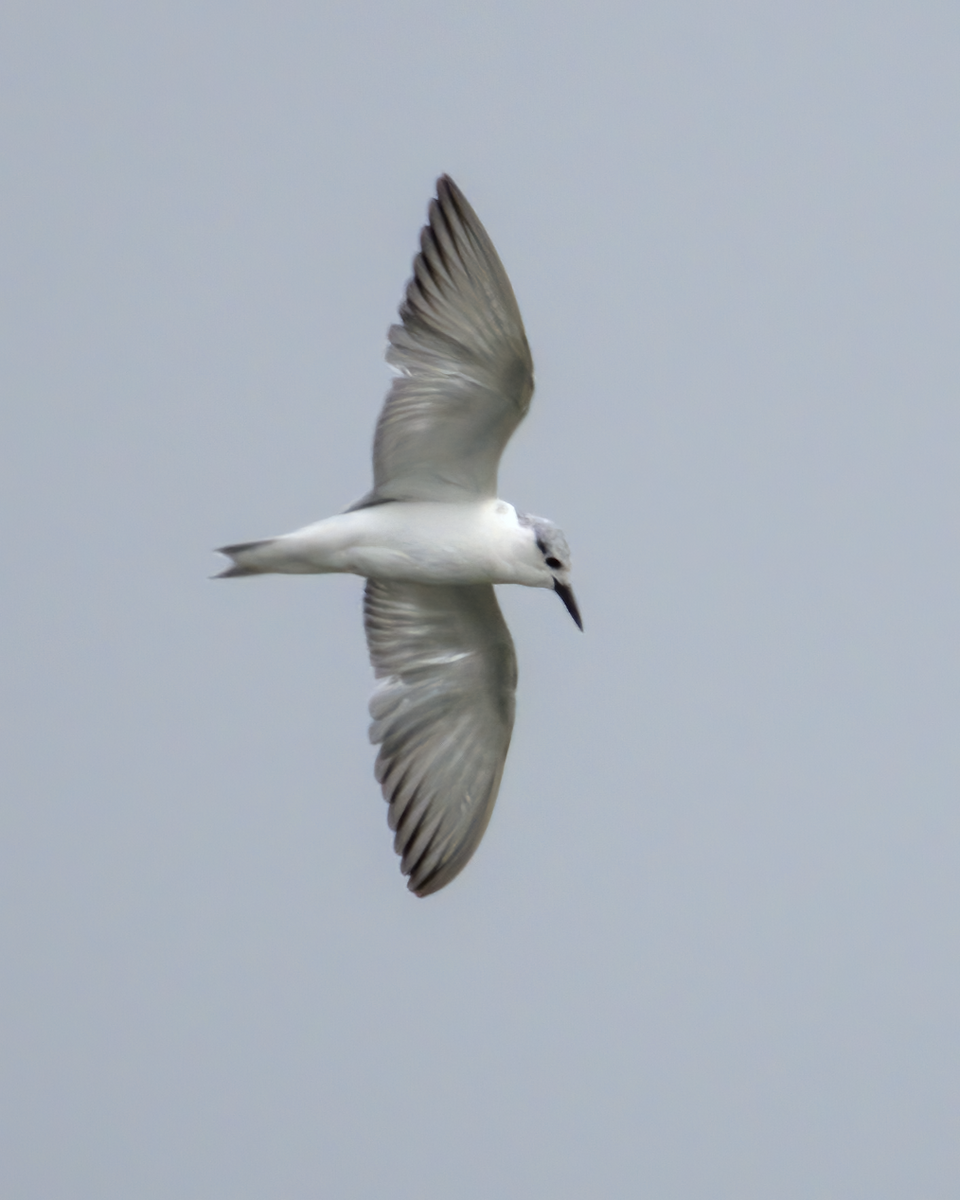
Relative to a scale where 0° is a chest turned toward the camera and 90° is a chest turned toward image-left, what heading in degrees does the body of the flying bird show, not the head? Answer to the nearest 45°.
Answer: approximately 270°
